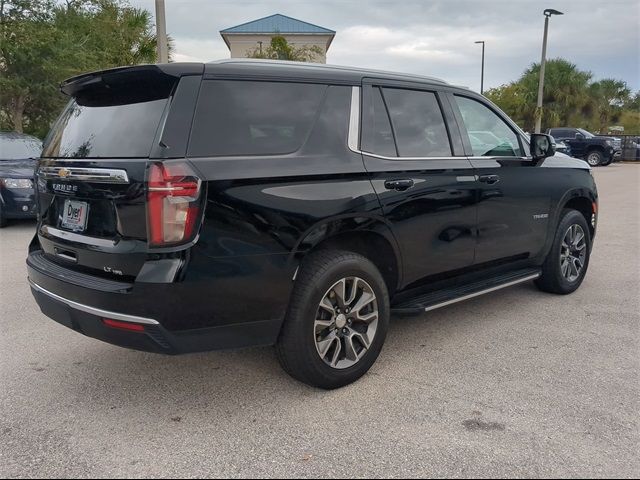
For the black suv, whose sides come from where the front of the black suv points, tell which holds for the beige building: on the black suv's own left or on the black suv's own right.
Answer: on the black suv's own left

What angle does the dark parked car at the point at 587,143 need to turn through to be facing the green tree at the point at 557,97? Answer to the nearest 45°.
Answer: approximately 135° to its left

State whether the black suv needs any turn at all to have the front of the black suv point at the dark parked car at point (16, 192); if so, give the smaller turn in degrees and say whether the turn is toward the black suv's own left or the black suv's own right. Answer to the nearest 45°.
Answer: approximately 90° to the black suv's own left

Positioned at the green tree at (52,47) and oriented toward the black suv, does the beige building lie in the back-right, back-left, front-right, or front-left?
back-left

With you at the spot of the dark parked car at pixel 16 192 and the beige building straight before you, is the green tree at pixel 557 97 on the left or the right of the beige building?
right

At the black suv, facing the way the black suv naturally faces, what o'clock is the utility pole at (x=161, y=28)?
The utility pole is roughly at 10 o'clock from the black suv.

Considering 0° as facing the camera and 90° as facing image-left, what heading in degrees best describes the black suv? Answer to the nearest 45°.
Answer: approximately 225°
